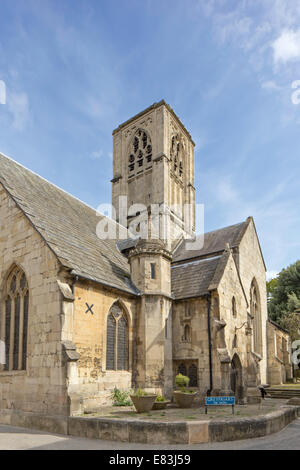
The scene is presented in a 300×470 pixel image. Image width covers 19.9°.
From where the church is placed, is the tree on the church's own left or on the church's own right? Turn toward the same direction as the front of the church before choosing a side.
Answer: on the church's own left

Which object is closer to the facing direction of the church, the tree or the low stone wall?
the low stone wall

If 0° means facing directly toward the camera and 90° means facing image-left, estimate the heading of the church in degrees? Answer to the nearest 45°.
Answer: approximately 315°
